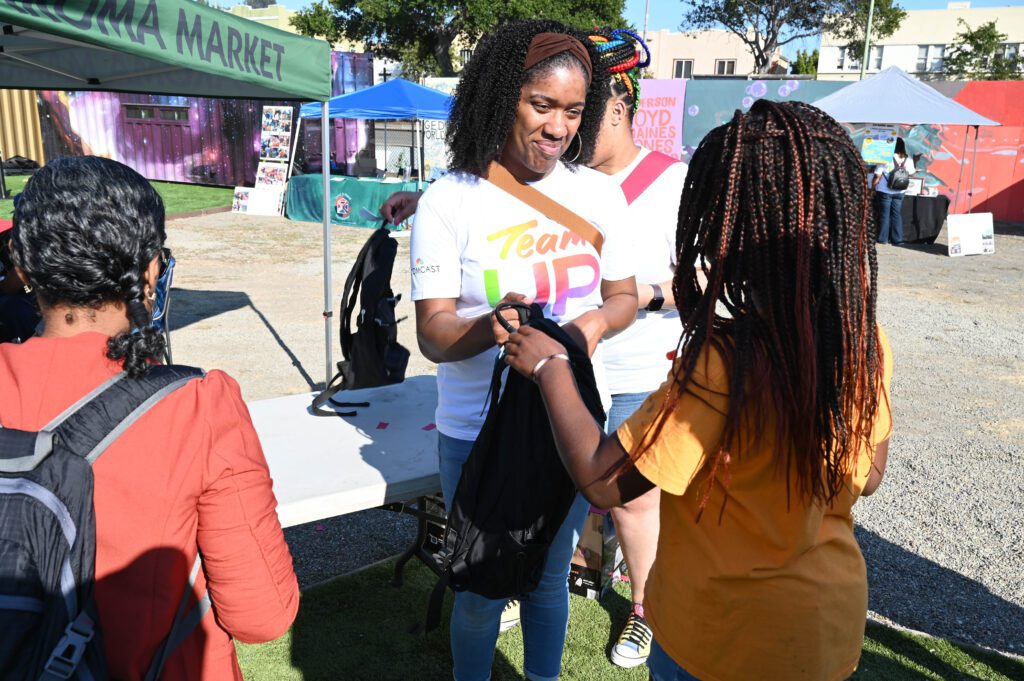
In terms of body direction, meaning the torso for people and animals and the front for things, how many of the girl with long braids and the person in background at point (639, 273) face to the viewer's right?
0

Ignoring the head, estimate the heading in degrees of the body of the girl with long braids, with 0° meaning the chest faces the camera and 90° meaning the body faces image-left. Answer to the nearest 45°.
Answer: approximately 135°

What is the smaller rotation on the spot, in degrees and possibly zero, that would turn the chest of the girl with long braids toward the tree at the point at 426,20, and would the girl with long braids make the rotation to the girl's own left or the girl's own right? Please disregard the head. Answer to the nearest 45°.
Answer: approximately 45° to the girl's own right

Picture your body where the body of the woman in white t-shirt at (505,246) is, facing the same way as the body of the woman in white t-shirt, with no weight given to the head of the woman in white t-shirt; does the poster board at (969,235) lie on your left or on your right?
on your left

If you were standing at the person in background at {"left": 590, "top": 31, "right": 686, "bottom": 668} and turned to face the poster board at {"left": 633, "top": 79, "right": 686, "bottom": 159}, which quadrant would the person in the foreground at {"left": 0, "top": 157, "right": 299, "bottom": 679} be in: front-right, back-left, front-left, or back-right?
back-left

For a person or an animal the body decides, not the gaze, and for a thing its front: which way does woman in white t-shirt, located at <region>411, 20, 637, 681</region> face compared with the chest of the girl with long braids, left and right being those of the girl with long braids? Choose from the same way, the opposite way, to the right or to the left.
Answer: the opposite way

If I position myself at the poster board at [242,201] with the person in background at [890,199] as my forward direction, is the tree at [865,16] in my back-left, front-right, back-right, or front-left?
front-left

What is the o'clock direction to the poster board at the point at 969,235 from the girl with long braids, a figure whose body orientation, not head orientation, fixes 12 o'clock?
The poster board is roughly at 2 o'clock from the girl with long braids.

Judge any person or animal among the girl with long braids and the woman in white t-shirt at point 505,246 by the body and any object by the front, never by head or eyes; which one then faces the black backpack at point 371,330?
the girl with long braids

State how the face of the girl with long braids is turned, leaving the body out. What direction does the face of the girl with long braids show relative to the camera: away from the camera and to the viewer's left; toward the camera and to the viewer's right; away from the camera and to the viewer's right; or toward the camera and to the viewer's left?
away from the camera and to the viewer's left
